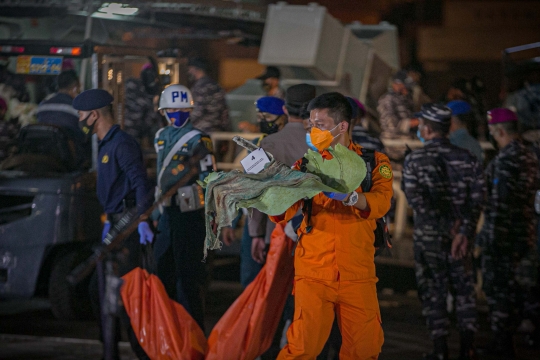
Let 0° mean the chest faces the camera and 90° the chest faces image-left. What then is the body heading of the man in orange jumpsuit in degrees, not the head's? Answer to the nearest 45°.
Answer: approximately 45°

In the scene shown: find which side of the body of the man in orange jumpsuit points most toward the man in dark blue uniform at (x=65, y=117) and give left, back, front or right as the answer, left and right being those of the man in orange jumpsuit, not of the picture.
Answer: right

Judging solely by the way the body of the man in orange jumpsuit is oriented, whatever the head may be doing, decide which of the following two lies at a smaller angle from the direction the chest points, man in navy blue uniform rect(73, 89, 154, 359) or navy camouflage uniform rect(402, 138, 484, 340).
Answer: the man in navy blue uniform

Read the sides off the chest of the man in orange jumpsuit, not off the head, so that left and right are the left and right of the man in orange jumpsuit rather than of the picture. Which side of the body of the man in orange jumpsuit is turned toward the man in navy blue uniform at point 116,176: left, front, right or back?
right

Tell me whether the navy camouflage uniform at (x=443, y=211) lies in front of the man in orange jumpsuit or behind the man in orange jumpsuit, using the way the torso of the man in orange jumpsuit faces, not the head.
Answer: behind
